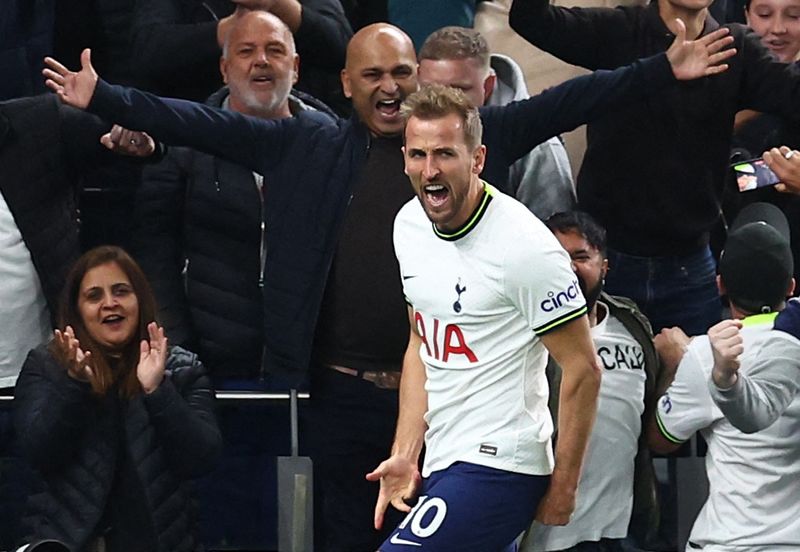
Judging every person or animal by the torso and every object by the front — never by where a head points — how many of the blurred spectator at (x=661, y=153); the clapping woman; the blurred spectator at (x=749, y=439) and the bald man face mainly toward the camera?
3

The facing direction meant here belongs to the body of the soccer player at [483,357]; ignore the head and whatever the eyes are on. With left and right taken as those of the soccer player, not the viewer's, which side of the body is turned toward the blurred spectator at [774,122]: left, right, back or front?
back

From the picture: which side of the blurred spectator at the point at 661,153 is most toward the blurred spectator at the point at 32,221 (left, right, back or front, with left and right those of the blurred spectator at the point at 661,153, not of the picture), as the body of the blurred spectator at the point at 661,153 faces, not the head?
right

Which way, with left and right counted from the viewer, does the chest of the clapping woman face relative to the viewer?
facing the viewer

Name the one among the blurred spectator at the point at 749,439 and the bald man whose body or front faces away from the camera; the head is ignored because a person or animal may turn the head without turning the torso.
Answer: the blurred spectator

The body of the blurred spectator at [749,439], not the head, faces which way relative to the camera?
away from the camera

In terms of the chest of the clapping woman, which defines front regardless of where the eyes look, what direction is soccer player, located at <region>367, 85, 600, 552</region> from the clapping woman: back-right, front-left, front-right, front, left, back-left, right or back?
front-left

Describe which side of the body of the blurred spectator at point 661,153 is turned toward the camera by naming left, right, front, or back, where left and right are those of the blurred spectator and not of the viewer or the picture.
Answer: front

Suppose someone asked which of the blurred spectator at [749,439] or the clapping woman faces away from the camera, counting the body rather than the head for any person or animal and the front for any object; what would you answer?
the blurred spectator
